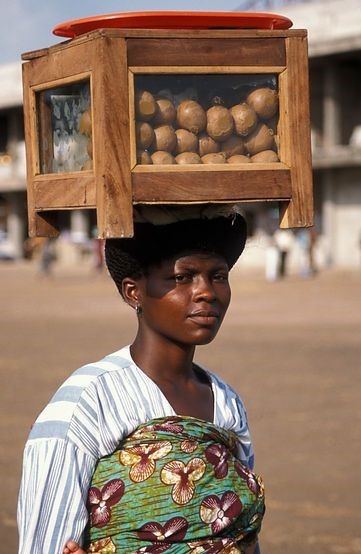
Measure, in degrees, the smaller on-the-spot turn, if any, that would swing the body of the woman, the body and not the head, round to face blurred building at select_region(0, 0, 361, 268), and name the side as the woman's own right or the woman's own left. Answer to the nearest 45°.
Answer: approximately 135° to the woman's own left

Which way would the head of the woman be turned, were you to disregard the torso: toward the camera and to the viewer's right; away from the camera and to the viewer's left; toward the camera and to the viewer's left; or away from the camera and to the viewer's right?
toward the camera and to the viewer's right

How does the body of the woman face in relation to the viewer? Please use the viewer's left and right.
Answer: facing the viewer and to the right of the viewer
